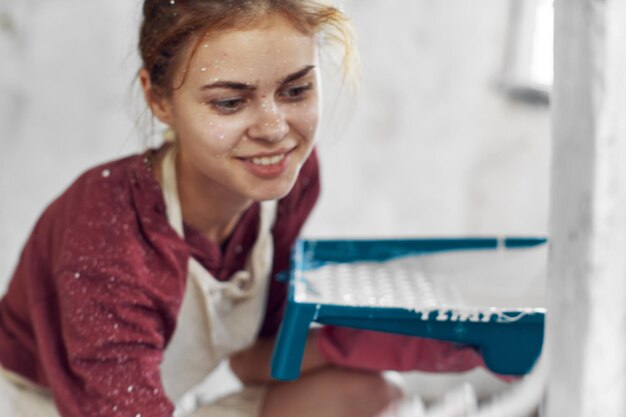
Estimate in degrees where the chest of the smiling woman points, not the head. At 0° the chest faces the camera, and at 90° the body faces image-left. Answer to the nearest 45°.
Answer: approximately 315°

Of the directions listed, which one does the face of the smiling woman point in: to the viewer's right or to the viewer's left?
to the viewer's right
